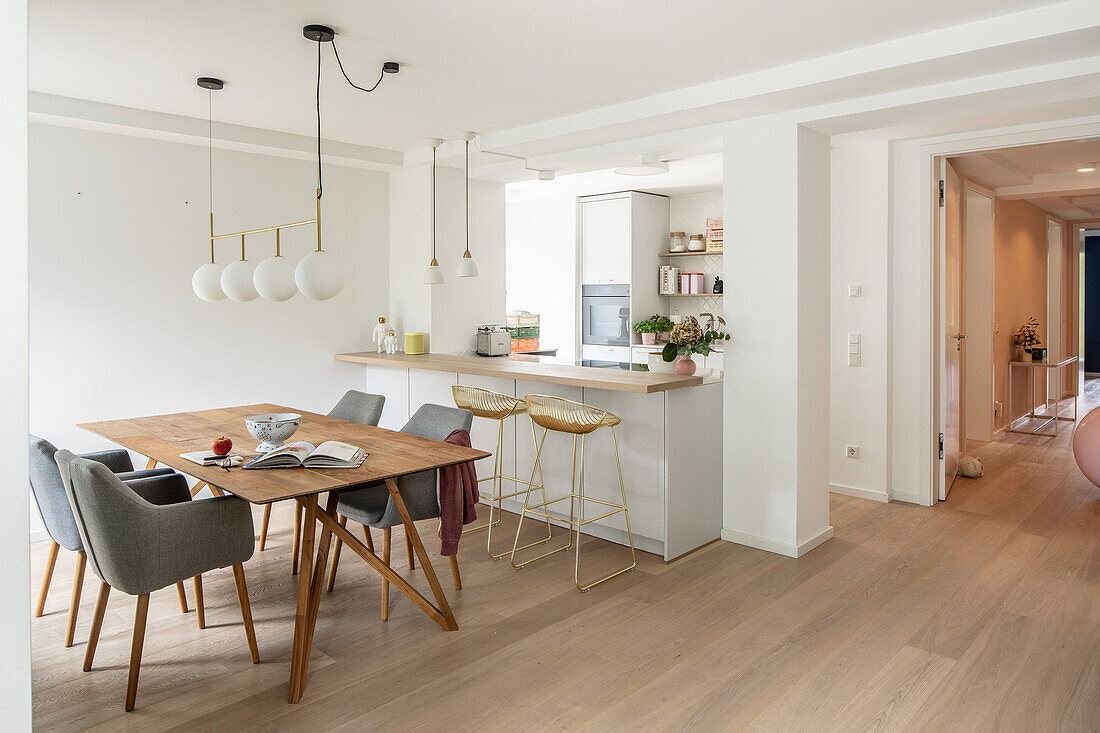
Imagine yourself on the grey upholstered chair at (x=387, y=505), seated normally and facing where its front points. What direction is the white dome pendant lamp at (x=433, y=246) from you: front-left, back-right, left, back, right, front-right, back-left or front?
back-right

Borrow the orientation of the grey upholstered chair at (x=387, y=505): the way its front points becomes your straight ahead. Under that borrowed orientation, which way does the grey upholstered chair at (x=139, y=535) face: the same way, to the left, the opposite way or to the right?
the opposite way

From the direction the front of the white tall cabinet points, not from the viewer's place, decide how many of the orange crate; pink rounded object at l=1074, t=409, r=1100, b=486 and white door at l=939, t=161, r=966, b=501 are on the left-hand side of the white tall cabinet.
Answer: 2

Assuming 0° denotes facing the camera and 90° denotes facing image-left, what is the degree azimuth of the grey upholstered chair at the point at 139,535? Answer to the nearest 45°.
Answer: approximately 225°

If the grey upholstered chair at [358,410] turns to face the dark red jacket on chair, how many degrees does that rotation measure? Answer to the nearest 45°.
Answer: approximately 45° to its left

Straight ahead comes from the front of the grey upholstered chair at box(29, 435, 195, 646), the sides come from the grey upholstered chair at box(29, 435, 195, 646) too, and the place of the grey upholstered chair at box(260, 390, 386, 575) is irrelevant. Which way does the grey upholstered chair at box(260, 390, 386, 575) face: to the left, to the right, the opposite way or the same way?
the opposite way

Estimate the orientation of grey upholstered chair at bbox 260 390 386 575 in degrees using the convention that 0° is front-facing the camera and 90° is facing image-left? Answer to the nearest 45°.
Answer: approximately 45°

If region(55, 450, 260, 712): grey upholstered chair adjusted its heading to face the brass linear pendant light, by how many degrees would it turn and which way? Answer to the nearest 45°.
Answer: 0° — it already faces it
